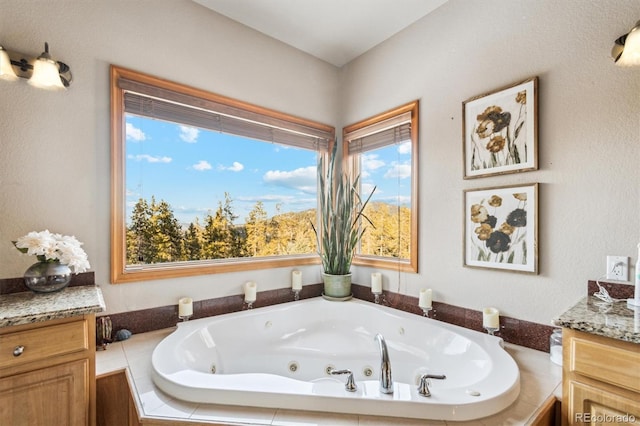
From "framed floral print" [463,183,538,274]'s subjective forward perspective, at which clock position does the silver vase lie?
The silver vase is roughly at 12 o'clock from the framed floral print.

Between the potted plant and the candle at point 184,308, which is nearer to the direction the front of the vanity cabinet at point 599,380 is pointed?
the candle

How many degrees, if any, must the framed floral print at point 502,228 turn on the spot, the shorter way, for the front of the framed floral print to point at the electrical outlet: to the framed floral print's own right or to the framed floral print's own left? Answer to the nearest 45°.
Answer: approximately 135° to the framed floral print's own left
